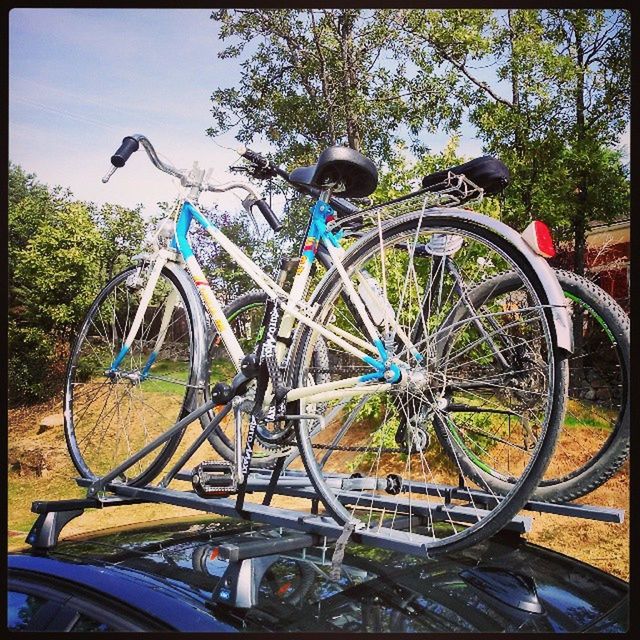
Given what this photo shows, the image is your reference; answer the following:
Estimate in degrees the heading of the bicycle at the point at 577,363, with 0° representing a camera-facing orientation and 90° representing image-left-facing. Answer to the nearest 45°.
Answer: approximately 135°

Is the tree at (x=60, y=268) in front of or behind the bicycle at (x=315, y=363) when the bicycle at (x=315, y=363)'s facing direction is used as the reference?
in front

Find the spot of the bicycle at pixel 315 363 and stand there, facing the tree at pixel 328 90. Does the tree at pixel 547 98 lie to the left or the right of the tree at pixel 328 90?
right

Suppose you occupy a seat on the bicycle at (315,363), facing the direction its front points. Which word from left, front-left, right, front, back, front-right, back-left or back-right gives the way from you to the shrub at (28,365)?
front

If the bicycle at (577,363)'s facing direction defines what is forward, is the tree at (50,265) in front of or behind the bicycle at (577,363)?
in front

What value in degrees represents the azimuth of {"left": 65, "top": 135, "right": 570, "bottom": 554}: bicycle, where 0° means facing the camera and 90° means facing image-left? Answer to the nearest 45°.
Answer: approximately 135°

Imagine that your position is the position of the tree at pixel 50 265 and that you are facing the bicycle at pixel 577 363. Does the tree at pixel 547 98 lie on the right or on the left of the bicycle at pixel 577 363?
left

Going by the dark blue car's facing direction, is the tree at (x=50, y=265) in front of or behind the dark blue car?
in front

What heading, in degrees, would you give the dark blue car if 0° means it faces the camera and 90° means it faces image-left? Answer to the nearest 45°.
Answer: approximately 135°

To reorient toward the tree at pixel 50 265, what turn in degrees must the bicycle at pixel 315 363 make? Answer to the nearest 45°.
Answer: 0° — it already faces it
